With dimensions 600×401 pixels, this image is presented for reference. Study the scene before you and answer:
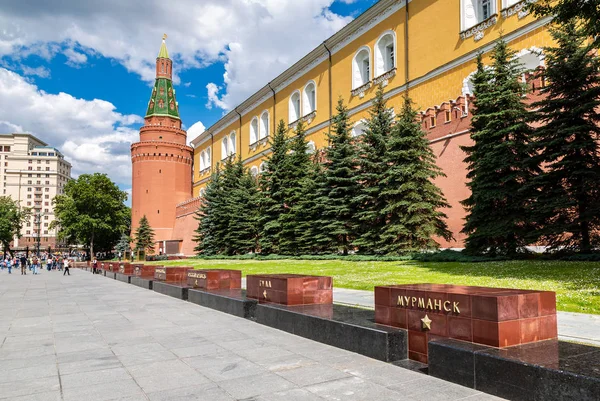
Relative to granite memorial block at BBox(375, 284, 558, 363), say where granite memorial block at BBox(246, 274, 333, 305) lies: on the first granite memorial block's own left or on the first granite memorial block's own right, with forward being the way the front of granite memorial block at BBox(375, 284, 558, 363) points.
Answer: on the first granite memorial block's own right

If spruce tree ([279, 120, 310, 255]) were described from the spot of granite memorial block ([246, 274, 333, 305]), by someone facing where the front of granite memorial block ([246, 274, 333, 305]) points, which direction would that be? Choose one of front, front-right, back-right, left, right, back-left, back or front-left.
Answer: back-right

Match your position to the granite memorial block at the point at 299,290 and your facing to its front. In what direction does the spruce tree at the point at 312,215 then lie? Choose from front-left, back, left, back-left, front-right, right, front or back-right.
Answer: back-right

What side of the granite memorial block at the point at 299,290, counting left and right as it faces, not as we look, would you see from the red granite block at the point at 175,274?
right

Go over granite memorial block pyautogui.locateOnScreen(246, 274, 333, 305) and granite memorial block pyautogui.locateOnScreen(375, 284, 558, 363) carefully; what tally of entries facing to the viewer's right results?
0

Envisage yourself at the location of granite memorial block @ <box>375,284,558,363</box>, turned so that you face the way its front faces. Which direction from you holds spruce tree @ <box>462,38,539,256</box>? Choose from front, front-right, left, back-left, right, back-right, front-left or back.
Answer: back-right

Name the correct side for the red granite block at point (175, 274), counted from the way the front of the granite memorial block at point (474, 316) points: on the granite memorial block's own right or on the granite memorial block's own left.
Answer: on the granite memorial block's own right

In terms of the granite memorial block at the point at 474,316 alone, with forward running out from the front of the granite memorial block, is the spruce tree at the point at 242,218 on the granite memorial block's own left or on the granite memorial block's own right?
on the granite memorial block's own right

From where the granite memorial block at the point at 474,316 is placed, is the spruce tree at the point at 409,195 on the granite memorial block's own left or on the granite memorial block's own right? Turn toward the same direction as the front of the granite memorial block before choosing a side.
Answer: on the granite memorial block's own right
